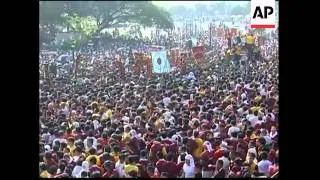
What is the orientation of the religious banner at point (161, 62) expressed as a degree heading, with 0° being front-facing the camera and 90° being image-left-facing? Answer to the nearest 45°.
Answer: approximately 0°

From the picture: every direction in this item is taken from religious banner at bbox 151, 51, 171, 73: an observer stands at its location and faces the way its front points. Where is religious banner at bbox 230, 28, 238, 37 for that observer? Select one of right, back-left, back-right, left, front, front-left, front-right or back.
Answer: left

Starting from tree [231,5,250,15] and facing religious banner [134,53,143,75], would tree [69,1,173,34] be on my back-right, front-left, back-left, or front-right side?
front-right
